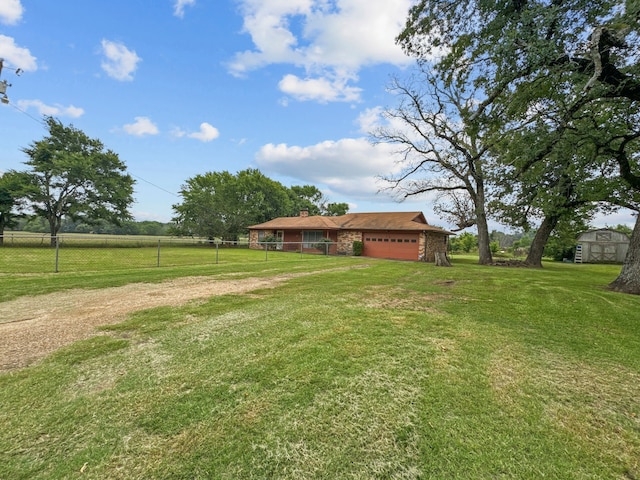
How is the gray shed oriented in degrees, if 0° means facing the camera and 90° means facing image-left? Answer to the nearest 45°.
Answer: approximately 0°

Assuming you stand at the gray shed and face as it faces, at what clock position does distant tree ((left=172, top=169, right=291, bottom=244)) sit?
The distant tree is roughly at 2 o'clock from the gray shed.

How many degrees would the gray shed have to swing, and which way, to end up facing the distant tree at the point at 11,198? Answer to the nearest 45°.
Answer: approximately 45° to its right

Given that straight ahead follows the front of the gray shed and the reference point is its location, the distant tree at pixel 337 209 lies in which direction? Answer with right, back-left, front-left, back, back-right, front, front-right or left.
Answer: right

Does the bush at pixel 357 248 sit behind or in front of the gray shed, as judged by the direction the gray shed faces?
in front

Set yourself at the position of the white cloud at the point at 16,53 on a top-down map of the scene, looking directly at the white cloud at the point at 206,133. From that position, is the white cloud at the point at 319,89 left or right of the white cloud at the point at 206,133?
right

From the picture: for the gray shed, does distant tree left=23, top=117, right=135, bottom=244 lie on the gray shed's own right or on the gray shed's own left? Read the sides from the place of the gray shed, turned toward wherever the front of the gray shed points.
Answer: on the gray shed's own right

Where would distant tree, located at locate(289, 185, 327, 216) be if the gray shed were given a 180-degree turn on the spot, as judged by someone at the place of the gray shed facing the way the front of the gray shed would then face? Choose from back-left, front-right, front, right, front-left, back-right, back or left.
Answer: left

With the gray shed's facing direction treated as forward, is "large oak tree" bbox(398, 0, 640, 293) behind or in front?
in front

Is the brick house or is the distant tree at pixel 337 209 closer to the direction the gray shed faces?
the brick house

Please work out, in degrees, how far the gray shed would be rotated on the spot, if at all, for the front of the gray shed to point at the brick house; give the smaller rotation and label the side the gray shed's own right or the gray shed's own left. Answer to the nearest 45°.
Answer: approximately 45° to the gray shed's own right
